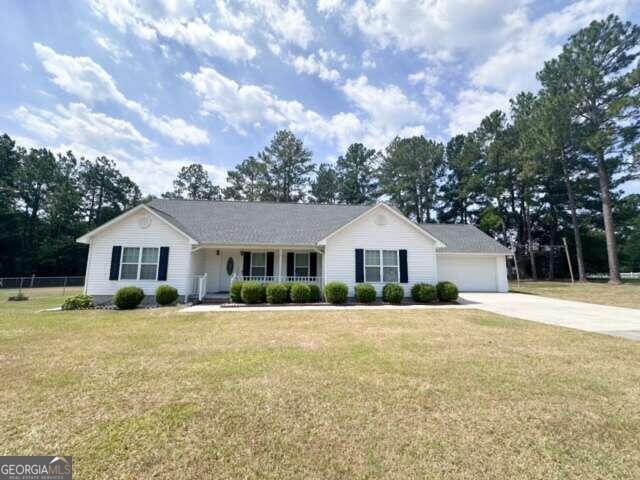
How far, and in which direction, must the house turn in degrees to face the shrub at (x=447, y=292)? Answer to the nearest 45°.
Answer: approximately 90° to its left

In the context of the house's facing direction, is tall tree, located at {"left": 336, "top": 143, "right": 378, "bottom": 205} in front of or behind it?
behind

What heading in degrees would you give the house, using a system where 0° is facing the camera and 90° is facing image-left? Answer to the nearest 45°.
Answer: approximately 0°

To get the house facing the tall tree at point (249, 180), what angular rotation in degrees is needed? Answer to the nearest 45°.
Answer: approximately 180°

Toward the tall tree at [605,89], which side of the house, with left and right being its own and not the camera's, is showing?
left

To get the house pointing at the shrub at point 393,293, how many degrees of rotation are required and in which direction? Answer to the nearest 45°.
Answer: approximately 90° to its left
